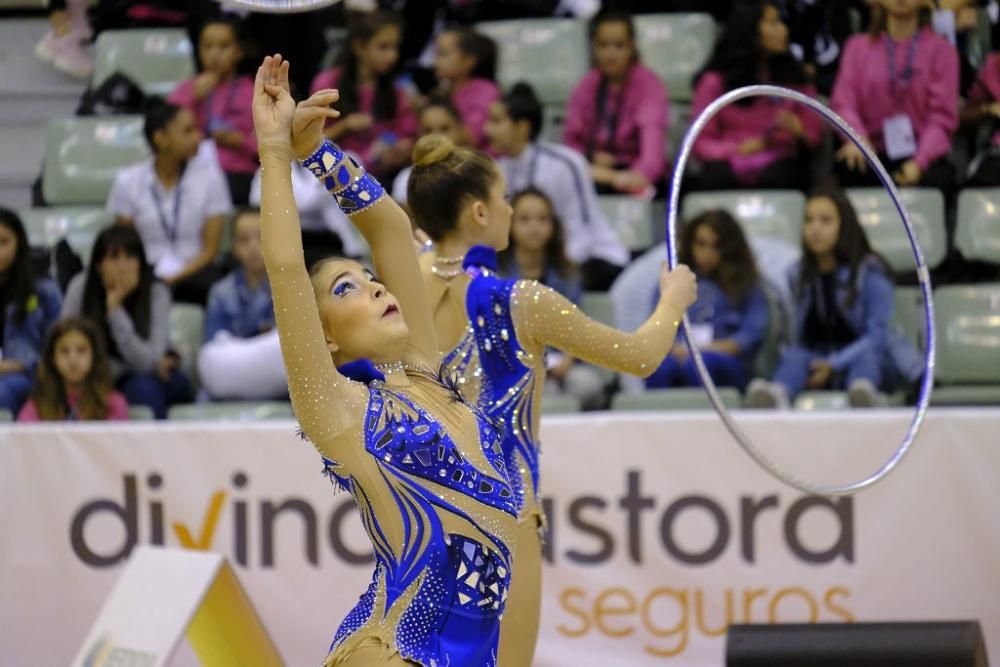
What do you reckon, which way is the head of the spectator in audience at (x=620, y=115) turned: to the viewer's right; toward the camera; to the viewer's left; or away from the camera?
toward the camera

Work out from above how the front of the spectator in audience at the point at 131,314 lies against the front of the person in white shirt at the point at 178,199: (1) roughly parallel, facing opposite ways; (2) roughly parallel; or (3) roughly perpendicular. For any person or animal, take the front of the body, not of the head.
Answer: roughly parallel

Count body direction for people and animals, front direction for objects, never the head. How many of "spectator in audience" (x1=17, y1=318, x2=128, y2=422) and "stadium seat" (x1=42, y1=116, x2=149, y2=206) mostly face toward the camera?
2

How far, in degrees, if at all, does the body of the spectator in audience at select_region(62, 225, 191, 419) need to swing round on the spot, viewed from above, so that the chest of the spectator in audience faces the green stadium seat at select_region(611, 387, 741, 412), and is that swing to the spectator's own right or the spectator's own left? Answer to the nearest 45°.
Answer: approximately 45° to the spectator's own left

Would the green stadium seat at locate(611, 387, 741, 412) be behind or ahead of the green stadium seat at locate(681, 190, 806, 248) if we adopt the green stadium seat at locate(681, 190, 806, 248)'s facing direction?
ahead

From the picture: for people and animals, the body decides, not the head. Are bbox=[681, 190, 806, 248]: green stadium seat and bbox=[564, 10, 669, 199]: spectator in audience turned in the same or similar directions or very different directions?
same or similar directions

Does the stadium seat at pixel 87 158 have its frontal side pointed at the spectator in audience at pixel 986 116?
no

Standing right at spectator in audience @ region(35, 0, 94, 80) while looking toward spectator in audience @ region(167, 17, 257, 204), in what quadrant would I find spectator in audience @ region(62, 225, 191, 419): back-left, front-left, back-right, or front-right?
front-right

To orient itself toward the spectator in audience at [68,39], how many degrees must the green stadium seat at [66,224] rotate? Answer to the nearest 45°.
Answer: approximately 180°

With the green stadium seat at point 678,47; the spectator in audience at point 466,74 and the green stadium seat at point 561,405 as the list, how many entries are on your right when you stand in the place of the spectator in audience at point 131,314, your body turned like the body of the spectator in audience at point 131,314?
0

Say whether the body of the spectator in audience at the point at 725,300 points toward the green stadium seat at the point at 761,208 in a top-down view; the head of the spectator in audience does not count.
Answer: no

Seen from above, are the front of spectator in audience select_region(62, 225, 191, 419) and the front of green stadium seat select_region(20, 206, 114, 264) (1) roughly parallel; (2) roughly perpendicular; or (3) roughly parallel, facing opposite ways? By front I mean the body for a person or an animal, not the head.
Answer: roughly parallel

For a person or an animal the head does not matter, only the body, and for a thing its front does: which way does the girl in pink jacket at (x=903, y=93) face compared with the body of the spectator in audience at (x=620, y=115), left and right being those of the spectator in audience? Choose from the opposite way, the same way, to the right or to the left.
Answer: the same way

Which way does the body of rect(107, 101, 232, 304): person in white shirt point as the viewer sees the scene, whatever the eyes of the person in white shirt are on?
toward the camera

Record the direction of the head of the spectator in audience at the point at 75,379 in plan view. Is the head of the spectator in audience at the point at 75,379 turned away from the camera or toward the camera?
toward the camera

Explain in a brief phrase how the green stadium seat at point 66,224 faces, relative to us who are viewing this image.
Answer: facing the viewer

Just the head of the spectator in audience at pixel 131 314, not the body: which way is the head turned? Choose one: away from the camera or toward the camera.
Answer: toward the camera

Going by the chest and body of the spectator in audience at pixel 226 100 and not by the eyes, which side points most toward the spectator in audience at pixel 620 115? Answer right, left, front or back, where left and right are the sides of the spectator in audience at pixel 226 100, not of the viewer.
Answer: left

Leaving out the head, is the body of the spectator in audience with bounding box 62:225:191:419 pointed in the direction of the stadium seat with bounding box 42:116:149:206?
no

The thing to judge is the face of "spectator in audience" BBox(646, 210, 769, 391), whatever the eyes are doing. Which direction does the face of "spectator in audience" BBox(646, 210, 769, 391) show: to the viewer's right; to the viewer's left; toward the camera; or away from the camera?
toward the camera

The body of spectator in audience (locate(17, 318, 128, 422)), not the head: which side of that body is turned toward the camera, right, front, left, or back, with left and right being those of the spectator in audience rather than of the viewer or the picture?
front
